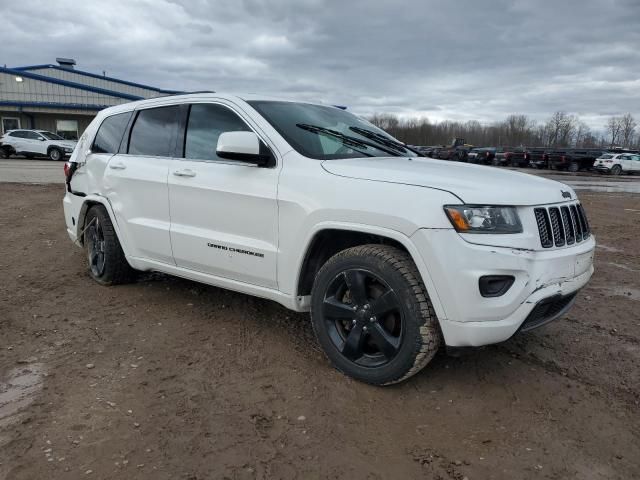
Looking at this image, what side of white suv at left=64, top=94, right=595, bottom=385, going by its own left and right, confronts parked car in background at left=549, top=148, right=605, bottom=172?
left

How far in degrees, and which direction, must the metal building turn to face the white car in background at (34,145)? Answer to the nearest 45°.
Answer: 0° — it already faces it

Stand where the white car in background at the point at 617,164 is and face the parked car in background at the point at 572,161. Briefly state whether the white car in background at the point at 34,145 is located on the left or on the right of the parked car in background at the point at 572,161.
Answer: left

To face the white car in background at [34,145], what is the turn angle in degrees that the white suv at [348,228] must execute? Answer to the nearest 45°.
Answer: approximately 180°

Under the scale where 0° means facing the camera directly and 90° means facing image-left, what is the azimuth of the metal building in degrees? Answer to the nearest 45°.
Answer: approximately 0°

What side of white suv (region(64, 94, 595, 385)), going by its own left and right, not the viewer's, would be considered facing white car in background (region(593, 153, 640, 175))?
left

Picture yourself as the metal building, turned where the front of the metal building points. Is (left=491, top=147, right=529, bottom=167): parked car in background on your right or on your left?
on your left

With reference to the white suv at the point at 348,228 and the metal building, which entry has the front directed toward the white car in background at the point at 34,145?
the metal building

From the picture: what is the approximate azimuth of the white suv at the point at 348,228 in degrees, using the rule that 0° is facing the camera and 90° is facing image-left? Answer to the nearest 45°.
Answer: approximately 315°
